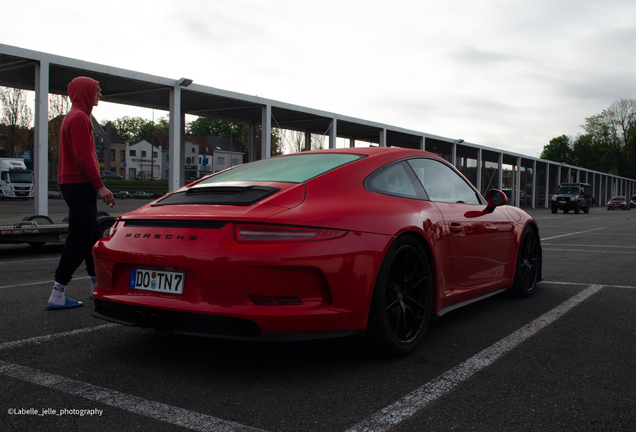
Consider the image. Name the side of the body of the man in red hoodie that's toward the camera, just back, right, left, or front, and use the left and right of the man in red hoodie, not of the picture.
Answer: right

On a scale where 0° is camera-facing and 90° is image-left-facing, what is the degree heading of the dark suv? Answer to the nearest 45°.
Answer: approximately 45°

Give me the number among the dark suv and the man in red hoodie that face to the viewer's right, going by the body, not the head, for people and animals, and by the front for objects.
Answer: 1

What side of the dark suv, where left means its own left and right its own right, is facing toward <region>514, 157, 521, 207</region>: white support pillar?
right

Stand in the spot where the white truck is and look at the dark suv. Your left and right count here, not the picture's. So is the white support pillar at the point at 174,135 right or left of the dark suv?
right

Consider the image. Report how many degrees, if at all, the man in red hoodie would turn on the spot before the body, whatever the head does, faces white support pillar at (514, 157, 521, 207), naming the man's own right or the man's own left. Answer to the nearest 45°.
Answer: approximately 45° to the man's own left

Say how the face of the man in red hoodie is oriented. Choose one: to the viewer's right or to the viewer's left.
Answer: to the viewer's right

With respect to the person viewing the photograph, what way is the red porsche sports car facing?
facing away from the viewer and to the right of the viewer

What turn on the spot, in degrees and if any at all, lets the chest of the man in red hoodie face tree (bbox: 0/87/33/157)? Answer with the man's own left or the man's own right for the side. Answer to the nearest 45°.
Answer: approximately 90° to the man's own left

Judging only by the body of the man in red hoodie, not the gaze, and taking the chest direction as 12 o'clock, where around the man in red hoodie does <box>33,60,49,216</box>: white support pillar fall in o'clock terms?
The white support pillar is roughly at 9 o'clock from the man in red hoodie.
